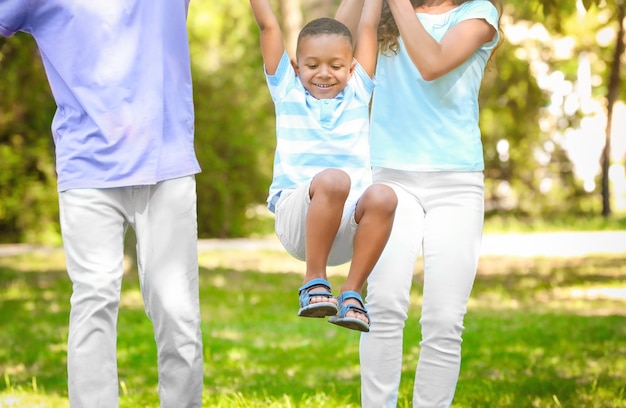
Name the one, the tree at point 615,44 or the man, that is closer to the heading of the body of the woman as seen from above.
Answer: the man

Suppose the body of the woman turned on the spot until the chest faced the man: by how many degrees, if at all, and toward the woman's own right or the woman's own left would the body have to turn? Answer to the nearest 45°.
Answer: approximately 90° to the woman's own right

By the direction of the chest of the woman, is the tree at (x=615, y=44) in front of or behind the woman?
behind

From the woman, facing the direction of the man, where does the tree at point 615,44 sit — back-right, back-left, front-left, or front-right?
back-right

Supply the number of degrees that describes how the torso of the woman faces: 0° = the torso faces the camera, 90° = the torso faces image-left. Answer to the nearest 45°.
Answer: approximately 0°
